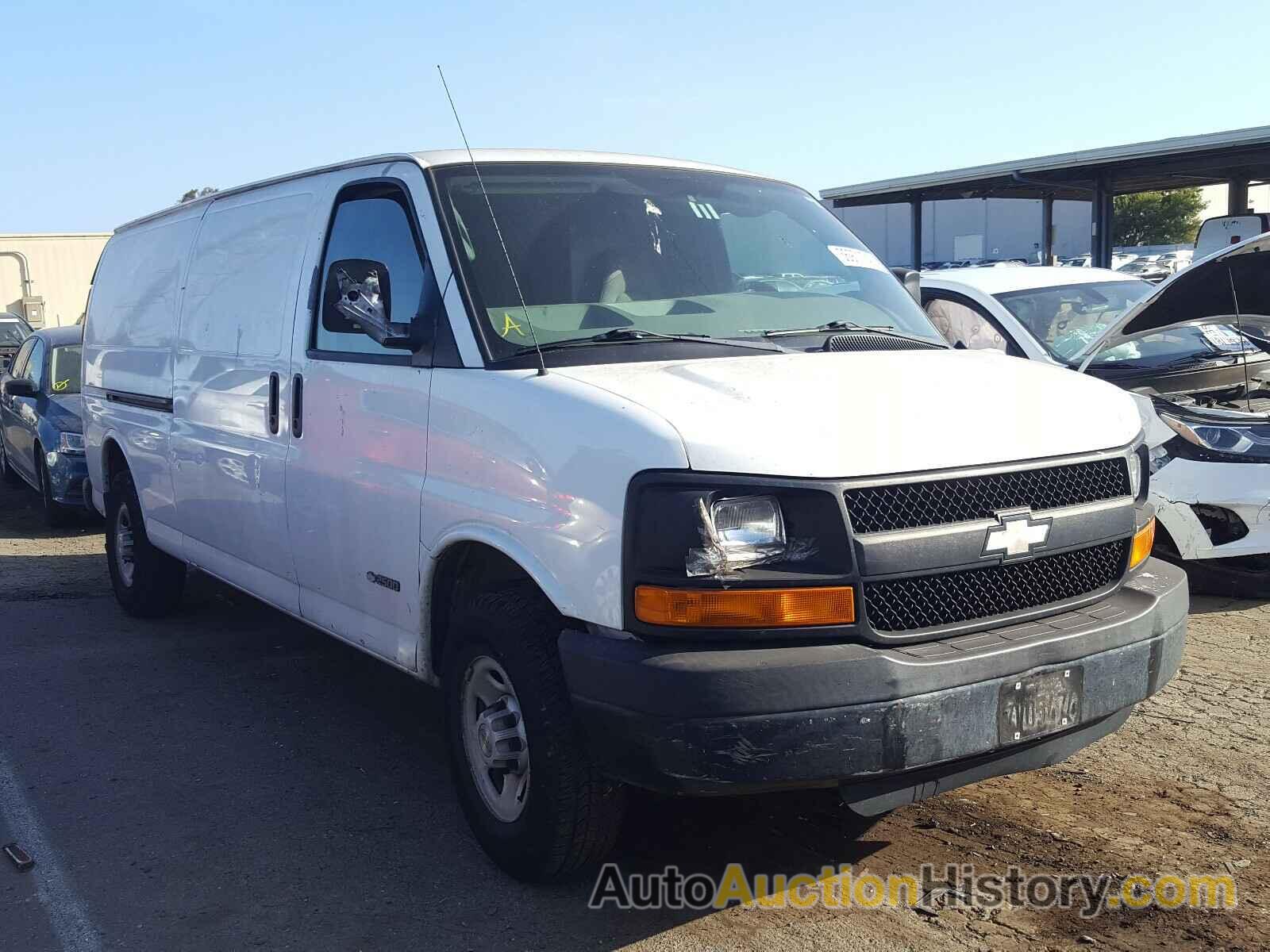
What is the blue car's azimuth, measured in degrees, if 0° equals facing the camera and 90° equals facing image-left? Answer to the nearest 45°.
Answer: approximately 315°

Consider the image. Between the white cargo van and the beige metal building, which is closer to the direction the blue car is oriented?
the white cargo van

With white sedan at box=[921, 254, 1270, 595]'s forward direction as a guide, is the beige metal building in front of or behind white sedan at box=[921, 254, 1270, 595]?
behind

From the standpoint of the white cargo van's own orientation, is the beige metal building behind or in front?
behind

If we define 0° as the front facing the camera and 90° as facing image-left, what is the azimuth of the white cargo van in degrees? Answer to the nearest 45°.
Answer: approximately 315°

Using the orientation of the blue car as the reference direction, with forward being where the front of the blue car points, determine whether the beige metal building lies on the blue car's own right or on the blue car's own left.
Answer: on the blue car's own left
